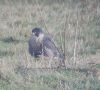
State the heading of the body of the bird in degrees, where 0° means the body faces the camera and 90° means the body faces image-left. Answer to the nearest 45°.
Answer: approximately 45°
